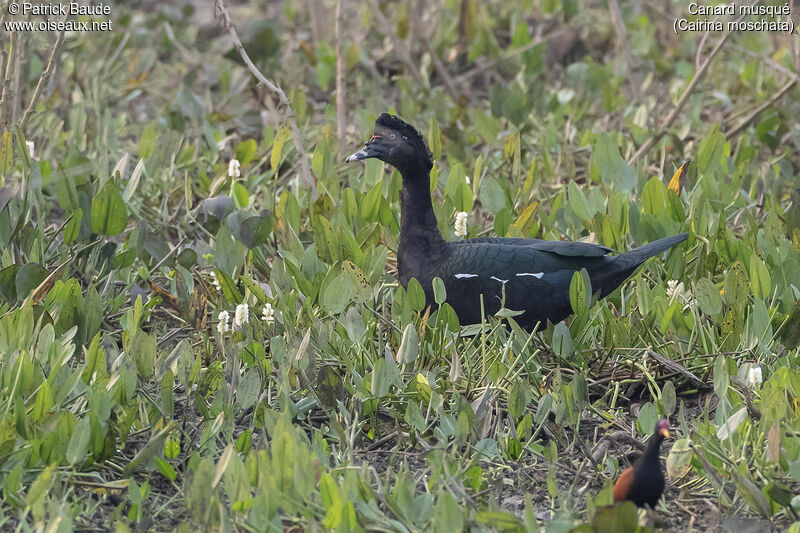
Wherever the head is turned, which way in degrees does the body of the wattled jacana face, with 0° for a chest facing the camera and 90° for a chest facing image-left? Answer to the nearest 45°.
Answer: approximately 315°

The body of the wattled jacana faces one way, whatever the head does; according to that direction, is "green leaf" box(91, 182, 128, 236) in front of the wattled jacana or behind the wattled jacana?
behind

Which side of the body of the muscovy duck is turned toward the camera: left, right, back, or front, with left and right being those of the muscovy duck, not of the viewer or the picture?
left

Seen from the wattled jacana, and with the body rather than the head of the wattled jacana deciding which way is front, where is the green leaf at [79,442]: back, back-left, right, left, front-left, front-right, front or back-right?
back-right

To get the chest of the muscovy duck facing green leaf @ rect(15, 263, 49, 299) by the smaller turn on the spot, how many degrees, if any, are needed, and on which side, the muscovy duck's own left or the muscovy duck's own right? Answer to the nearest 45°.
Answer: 0° — it already faces it

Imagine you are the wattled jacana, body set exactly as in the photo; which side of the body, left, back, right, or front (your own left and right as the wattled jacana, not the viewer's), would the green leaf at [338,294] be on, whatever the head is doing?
back

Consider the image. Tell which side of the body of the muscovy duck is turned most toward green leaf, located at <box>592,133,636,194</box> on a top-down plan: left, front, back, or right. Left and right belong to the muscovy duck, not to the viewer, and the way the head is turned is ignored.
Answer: right

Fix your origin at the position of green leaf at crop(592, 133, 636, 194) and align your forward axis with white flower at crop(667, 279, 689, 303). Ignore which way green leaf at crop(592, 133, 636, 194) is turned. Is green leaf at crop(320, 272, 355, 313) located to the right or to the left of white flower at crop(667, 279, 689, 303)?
right

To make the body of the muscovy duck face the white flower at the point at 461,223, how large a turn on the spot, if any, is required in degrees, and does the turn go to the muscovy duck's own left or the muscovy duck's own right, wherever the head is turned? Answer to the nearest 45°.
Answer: approximately 90° to the muscovy duck's own right

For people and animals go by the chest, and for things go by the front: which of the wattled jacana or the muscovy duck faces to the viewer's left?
the muscovy duck

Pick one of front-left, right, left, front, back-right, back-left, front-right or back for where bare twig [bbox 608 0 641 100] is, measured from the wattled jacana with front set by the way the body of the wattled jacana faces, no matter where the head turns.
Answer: back-left

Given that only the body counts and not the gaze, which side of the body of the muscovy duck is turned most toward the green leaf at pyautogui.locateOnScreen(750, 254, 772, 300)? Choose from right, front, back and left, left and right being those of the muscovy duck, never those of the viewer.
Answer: back

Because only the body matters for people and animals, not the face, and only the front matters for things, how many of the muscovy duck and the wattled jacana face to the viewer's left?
1

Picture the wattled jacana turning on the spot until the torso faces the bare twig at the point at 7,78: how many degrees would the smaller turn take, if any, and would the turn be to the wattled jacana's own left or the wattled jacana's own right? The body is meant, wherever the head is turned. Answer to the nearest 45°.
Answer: approximately 180°

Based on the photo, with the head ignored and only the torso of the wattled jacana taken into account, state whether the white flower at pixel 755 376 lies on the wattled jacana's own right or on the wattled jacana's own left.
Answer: on the wattled jacana's own left

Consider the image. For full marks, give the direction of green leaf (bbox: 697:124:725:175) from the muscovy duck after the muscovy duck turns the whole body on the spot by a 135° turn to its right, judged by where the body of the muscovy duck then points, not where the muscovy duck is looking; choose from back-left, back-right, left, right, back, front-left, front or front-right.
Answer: front

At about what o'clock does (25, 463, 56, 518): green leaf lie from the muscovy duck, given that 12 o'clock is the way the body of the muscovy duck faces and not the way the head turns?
The green leaf is roughly at 10 o'clock from the muscovy duck.
